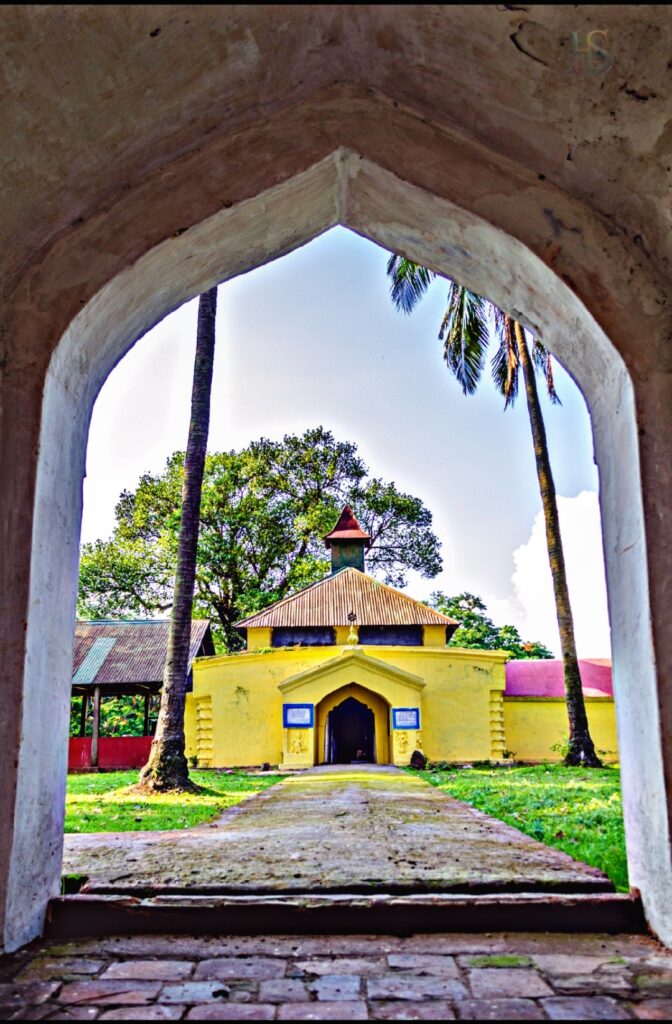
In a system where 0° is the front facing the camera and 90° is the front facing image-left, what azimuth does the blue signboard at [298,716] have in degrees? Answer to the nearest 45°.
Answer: approximately 0°

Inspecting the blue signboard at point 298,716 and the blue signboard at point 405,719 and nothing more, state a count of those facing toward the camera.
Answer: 2

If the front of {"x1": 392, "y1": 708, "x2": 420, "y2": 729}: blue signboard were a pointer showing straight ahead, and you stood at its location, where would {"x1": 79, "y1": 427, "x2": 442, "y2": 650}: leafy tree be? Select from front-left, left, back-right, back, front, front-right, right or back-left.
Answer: back-right

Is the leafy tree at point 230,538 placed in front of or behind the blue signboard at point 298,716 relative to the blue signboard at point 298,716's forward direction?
behind

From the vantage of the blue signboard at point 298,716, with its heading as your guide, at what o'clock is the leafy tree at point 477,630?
The leafy tree is roughly at 7 o'clock from the blue signboard.

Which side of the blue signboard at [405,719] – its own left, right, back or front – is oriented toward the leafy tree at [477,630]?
back

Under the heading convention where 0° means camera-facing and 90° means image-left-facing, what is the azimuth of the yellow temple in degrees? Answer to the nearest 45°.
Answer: approximately 0°

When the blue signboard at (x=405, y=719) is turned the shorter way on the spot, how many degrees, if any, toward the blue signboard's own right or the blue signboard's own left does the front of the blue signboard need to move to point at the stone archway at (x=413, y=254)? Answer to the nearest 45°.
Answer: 0° — it already faces it

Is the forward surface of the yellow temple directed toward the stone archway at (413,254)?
yes
